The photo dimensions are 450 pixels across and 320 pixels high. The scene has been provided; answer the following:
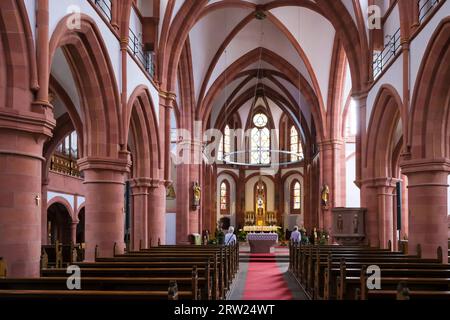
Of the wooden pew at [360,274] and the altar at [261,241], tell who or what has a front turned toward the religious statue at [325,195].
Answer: the wooden pew

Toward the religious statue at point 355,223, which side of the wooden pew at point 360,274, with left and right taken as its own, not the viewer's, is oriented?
front

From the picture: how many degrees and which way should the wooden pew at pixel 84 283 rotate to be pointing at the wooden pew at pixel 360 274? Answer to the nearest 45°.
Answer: approximately 90° to its right

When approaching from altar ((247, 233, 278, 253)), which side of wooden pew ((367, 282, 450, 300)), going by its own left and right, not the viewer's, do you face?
front

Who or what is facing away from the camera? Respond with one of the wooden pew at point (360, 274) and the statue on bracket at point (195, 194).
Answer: the wooden pew

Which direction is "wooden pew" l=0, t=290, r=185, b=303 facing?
away from the camera

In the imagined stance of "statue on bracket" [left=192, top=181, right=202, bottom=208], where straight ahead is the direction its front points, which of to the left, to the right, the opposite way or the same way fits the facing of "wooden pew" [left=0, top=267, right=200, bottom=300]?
the opposite way

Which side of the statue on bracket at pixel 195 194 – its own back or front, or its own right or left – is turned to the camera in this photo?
front

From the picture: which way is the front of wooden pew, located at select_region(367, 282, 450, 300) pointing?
away from the camera

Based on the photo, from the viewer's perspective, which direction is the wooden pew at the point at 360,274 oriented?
away from the camera

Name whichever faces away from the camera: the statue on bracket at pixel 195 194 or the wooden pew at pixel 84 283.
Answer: the wooden pew

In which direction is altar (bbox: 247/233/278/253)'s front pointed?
toward the camera

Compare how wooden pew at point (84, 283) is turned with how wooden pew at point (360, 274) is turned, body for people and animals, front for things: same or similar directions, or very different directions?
same or similar directions

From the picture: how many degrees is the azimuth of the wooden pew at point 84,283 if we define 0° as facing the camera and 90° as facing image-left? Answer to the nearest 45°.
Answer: approximately 180°

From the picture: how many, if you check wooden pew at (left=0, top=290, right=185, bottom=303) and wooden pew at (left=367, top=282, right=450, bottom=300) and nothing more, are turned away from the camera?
2

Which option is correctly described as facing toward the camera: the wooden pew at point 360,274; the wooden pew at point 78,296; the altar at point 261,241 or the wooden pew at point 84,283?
the altar

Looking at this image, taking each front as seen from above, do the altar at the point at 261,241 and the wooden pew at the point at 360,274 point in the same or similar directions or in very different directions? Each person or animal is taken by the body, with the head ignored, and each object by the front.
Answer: very different directions
